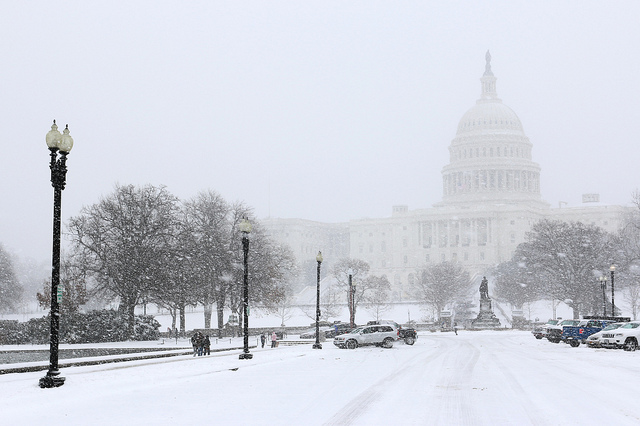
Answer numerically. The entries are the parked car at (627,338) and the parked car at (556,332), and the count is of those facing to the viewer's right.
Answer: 0

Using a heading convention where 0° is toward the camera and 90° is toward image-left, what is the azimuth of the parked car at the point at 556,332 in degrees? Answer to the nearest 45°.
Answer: approximately 45°

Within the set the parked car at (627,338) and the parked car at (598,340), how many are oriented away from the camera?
0

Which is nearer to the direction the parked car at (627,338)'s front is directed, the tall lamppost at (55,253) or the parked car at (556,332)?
the tall lamppost

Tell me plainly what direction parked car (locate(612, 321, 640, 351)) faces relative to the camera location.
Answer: facing the viewer and to the left of the viewer

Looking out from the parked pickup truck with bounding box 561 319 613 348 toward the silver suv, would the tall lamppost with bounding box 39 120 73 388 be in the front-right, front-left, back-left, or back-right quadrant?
front-left

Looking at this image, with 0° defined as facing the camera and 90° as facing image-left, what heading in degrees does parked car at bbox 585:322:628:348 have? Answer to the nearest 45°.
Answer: approximately 45°

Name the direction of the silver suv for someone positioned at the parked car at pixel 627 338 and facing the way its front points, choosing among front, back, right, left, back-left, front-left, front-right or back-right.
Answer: front-right

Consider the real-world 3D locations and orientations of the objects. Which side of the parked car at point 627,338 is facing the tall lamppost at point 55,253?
front

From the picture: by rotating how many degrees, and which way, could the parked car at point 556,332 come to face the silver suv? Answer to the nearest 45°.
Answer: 0° — it already faces it
